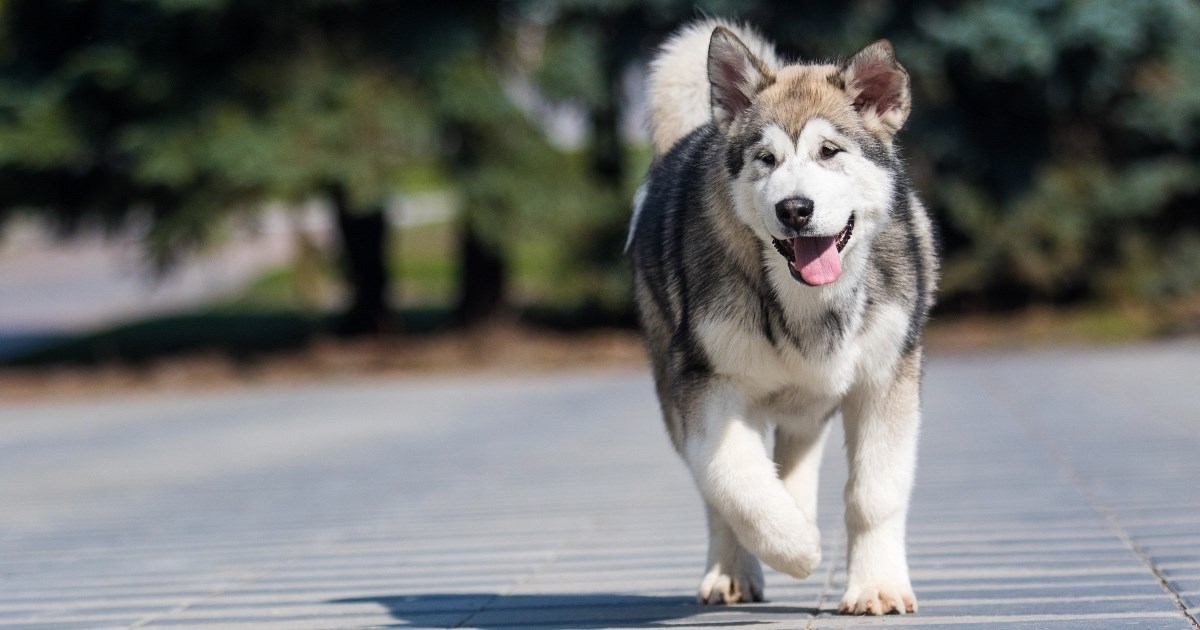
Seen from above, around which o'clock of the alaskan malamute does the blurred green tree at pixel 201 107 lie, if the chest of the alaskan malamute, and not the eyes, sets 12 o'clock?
The blurred green tree is roughly at 5 o'clock from the alaskan malamute.

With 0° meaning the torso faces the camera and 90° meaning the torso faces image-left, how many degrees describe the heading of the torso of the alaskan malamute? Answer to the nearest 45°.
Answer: approximately 0°
